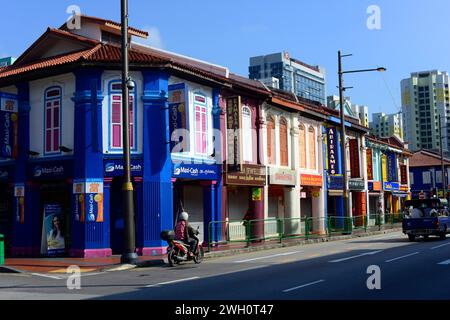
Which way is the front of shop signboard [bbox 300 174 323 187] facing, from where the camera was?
facing the viewer and to the right of the viewer

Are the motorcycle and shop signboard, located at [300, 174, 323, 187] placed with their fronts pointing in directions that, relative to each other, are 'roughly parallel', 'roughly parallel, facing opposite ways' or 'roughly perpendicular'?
roughly perpendicular

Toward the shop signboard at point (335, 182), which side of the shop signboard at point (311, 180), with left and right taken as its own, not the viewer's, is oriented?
left

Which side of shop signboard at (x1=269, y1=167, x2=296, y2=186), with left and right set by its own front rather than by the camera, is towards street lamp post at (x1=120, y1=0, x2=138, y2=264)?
right
